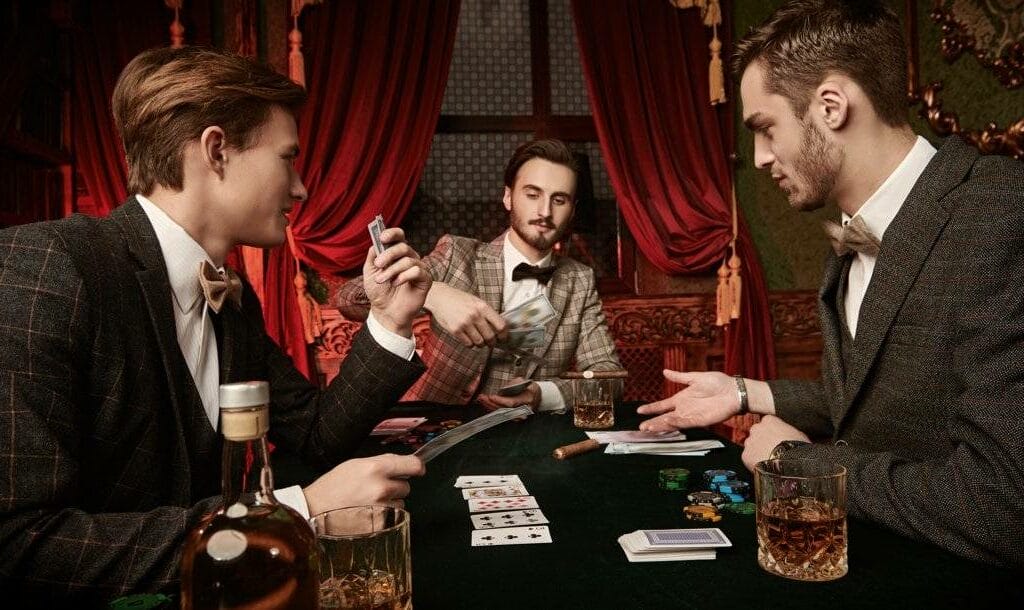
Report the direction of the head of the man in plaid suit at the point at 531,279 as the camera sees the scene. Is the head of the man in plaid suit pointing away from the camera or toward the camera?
toward the camera

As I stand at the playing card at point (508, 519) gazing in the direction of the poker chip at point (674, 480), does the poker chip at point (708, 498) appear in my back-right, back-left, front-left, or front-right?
front-right

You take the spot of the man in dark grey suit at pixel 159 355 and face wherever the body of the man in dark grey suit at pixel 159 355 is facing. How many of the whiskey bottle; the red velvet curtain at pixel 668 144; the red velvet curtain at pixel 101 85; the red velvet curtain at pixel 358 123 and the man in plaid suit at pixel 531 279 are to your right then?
1

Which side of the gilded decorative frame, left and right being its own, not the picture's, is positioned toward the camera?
front

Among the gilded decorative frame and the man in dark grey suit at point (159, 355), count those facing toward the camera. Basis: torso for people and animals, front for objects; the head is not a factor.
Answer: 1

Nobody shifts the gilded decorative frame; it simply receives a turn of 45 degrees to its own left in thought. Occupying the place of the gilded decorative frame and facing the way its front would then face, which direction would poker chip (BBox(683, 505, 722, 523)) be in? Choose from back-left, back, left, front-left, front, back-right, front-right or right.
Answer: front-right

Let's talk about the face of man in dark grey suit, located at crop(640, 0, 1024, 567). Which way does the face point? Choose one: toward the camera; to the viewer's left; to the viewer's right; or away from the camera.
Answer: to the viewer's left

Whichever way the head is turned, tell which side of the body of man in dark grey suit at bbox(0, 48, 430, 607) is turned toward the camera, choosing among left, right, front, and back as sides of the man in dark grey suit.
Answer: right

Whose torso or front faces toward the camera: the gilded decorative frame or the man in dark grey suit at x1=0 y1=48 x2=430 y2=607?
the gilded decorative frame

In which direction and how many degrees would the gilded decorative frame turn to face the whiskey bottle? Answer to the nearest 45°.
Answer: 0° — it already faces it

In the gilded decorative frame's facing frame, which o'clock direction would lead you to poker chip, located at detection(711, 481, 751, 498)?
The poker chip is roughly at 12 o'clock from the gilded decorative frame.

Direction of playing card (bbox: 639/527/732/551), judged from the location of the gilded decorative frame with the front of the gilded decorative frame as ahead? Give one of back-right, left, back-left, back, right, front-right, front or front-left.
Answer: front

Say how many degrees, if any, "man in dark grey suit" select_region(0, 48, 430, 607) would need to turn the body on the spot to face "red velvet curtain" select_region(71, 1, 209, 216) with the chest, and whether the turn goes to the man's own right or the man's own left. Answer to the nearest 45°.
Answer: approximately 90° to the man's own left

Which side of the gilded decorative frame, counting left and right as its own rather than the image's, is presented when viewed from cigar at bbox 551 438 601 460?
front

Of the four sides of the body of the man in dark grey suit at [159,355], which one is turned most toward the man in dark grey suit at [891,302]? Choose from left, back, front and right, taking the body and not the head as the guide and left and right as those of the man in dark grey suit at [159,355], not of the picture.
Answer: front

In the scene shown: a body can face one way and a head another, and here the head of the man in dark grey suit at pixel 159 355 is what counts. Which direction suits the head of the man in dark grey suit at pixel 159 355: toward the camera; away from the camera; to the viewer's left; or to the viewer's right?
to the viewer's right
